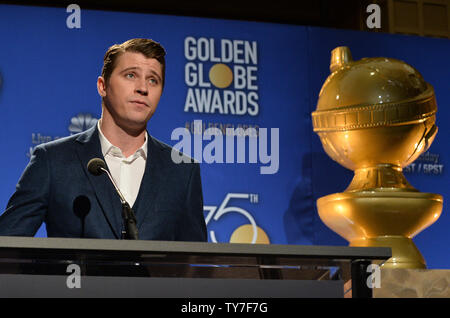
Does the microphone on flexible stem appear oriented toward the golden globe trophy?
no

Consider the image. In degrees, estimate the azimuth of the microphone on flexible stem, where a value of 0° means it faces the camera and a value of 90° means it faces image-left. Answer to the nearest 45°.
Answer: approximately 135°

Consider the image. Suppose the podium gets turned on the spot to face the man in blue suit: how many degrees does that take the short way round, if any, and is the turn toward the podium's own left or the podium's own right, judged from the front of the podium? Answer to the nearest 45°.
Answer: approximately 180°

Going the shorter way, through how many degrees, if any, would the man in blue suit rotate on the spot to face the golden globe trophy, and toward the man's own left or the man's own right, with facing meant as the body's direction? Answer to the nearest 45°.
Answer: approximately 45° to the man's own left

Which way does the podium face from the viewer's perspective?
toward the camera
